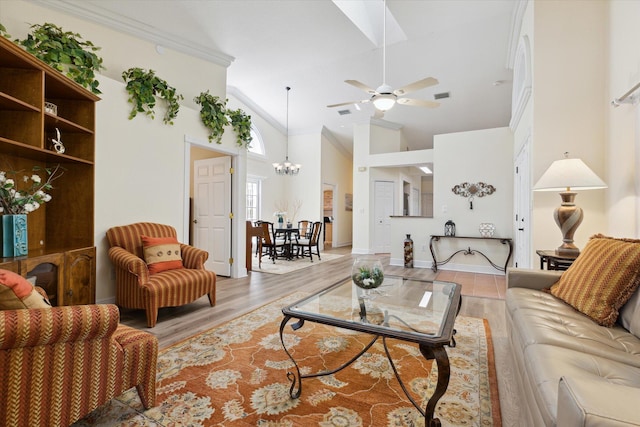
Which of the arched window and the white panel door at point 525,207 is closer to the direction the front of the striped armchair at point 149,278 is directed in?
the white panel door

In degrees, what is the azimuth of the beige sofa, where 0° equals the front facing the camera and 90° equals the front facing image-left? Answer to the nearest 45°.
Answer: approximately 90°

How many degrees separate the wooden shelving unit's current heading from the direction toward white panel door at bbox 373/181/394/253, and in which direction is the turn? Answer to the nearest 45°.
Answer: approximately 45° to its left

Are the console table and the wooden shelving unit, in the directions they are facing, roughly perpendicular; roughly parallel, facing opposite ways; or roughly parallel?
roughly perpendicular

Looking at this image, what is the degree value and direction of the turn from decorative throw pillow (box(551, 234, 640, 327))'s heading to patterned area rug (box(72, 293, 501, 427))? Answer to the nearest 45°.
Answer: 0° — it already faces it

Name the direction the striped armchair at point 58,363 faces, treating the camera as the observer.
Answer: facing away from the viewer and to the right of the viewer

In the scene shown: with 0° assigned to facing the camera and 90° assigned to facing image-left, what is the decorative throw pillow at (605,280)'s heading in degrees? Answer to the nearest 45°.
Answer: approximately 45°

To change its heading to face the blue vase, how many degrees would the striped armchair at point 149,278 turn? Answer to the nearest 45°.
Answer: approximately 90° to its right

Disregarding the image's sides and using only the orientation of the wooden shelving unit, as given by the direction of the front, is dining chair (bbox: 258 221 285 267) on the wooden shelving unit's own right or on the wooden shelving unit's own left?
on the wooden shelving unit's own left

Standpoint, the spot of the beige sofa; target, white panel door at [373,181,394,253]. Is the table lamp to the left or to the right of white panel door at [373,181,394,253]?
right

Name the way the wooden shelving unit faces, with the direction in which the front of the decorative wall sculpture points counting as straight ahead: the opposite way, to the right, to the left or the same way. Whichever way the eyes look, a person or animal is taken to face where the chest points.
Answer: to the left
